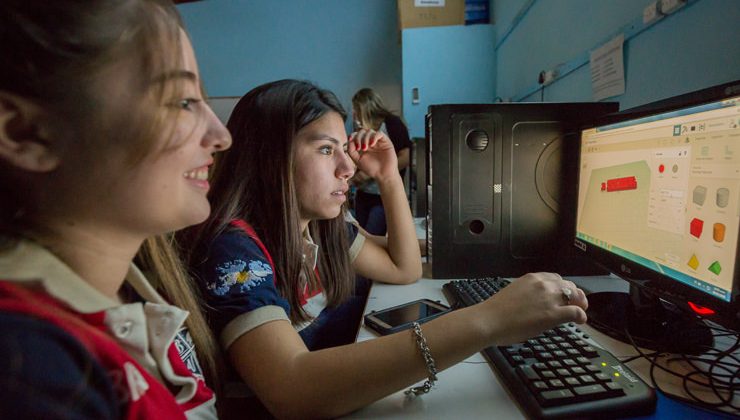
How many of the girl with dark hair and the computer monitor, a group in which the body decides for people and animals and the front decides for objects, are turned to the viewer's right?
1

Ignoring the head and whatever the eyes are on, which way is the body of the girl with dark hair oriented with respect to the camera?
to the viewer's right

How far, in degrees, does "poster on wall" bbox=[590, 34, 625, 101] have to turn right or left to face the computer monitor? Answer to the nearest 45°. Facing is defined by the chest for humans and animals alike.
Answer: approximately 45° to its left

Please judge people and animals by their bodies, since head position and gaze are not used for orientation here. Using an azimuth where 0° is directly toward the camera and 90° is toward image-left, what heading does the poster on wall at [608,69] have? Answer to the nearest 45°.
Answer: approximately 45°
